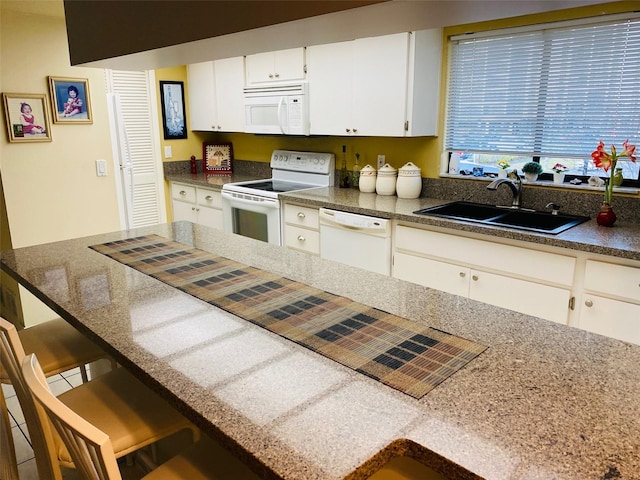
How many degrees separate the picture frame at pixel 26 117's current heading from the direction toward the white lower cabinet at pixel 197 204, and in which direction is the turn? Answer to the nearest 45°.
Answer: approximately 90° to its left

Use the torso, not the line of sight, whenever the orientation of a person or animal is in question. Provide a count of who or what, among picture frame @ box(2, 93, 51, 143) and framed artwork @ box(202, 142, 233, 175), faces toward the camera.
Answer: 2

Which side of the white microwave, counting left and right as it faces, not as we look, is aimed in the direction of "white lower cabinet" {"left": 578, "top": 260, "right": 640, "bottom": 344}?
left

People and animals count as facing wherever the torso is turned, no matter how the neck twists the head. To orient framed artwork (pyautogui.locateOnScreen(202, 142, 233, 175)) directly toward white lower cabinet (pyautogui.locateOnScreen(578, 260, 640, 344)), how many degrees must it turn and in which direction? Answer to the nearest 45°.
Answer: approximately 45° to its left

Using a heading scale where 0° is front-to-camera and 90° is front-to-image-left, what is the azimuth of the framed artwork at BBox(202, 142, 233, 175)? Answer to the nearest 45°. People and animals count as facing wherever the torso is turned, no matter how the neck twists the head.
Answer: approximately 0°

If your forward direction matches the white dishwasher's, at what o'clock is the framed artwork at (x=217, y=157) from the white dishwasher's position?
The framed artwork is roughly at 3 o'clock from the white dishwasher.

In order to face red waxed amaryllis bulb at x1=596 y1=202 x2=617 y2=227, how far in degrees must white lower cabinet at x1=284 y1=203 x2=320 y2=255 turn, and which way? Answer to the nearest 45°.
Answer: approximately 90° to its left

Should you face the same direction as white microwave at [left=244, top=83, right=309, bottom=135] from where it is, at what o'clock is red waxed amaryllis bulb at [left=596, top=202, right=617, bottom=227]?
The red waxed amaryllis bulb is roughly at 9 o'clock from the white microwave.

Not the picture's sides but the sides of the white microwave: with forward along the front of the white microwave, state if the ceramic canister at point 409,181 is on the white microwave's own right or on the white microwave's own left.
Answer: on the white microwave's own left
